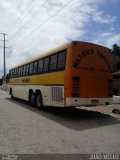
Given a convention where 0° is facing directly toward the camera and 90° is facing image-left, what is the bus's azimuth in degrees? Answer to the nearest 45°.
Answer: approximately 135°
